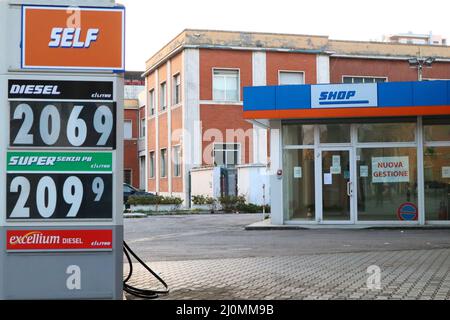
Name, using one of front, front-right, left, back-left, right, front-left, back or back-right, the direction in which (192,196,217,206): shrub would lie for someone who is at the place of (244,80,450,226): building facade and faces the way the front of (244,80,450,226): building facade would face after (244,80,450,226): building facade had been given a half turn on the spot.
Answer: front-left

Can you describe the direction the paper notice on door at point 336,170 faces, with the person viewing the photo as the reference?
facing the viewer

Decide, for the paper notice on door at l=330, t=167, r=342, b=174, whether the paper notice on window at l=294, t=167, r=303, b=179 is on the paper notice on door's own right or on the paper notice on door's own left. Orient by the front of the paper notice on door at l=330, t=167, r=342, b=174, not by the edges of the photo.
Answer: on the paper notice on door's own right

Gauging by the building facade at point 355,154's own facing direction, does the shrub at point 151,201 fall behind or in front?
behind

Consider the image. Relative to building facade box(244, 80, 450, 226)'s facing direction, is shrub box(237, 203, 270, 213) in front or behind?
behind

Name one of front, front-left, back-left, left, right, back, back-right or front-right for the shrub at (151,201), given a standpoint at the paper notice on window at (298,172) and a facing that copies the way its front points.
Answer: back-right

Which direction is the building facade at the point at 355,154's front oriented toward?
toward the camera

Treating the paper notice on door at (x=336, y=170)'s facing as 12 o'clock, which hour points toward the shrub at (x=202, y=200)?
The shrub is roughly at 5 o'clock from the paper notice on door.

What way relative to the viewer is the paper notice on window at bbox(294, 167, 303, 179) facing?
toward the camera

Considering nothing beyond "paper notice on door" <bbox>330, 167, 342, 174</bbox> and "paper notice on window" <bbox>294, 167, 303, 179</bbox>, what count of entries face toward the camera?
2

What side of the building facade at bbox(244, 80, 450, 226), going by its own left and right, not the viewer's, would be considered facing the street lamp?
back

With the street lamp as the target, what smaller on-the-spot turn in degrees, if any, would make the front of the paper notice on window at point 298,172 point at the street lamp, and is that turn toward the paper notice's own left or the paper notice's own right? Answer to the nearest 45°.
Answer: approximately 180°
